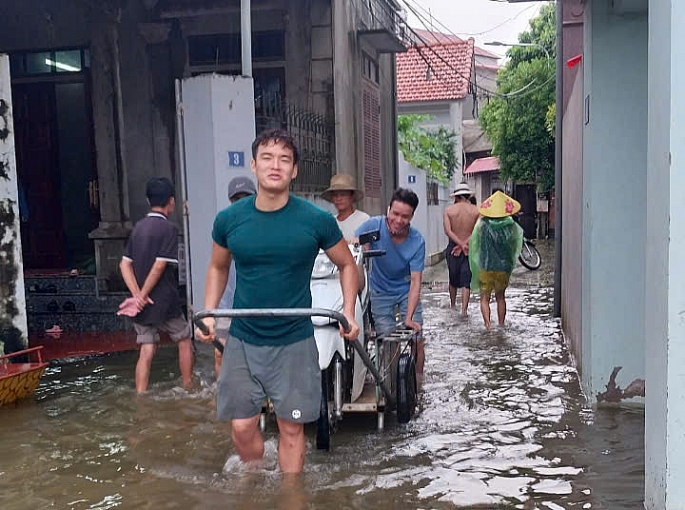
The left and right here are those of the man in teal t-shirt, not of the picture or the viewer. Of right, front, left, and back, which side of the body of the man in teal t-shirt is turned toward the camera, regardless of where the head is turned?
front

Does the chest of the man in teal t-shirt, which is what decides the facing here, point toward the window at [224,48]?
no

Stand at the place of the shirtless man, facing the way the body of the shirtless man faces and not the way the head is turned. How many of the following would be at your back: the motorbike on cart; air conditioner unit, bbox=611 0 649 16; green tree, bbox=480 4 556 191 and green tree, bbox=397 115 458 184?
2

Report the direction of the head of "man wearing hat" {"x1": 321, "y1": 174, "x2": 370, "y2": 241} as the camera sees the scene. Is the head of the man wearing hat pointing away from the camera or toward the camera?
toward the camera

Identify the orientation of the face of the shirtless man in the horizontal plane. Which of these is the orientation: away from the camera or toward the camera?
away from the camera

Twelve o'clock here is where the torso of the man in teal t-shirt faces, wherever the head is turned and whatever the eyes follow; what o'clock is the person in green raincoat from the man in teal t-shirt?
The person in green raincoat is roughly at 7 o'clock from the man in teal t-shirt.

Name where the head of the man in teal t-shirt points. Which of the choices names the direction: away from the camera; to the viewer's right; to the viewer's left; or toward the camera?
toward the camera

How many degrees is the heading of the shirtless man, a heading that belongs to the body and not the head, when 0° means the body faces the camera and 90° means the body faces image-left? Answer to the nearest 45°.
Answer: approximately 180°

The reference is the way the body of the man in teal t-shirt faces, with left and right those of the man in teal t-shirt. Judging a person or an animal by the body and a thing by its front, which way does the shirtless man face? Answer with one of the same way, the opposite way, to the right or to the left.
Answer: the opposite way

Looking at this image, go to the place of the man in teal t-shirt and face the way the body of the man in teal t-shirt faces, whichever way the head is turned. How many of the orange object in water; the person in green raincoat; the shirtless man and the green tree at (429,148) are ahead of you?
0
